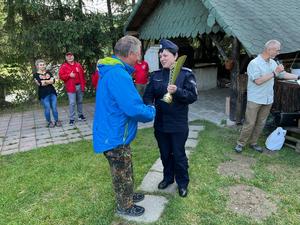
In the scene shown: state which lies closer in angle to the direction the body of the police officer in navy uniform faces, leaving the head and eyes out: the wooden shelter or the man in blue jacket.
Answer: the man in blue jacket

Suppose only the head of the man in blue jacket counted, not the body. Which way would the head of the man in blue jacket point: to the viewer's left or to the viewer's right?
to the viewer's right

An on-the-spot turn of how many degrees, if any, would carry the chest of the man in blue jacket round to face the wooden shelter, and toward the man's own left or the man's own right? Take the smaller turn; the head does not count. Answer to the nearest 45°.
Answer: approximately 45° to the man's own left

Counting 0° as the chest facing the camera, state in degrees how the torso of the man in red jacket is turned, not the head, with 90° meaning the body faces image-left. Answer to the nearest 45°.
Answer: approximately 0°

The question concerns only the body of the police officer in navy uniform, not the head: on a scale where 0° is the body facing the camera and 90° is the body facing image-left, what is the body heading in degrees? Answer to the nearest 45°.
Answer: approximately 45°

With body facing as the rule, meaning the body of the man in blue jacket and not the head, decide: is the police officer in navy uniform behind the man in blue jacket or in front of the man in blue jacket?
in front

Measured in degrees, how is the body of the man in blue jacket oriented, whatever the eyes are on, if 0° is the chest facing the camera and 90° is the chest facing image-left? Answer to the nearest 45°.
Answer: approximately 270°

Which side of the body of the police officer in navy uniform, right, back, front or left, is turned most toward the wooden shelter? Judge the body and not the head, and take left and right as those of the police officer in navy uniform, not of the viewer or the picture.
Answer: back

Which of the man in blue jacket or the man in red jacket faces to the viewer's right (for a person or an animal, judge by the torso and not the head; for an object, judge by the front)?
the man in blue jacket

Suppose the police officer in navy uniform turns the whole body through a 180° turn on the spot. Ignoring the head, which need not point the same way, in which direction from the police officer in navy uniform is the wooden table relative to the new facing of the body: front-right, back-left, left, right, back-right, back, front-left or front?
front
